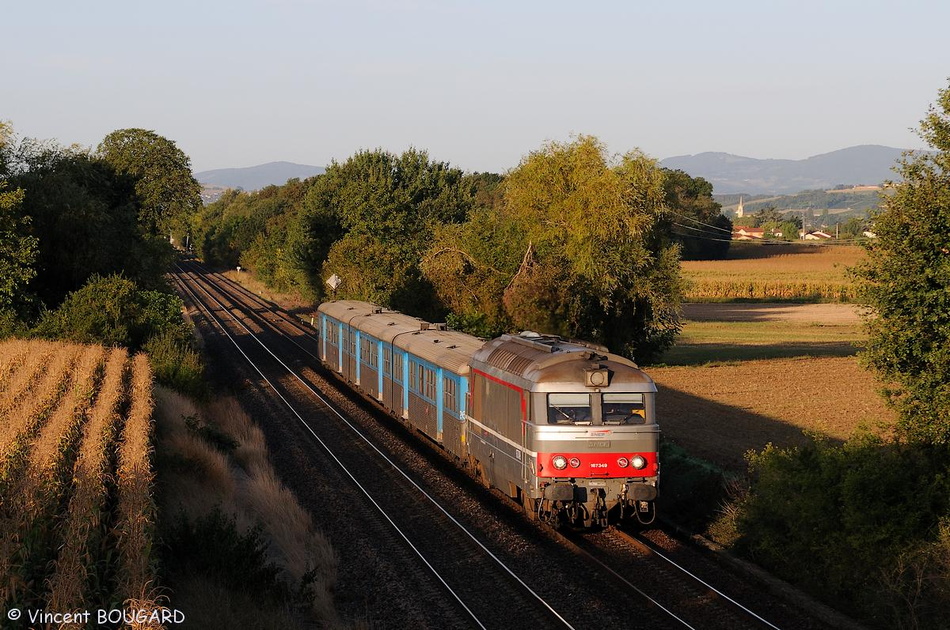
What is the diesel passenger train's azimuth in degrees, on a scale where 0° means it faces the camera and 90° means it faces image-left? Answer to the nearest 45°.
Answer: approximately 0°

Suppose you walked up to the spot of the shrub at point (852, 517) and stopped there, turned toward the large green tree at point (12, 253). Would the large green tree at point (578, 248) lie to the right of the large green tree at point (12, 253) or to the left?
right

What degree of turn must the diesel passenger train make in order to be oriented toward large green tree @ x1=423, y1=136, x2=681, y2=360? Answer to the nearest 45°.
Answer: approximately 180°

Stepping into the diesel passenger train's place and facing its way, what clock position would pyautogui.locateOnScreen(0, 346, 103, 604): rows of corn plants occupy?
The rows of corn plants is roughly at 2 o'clock from the diesel passenger train.

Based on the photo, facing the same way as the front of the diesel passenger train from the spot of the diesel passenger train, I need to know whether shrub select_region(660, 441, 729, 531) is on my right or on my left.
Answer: on my left

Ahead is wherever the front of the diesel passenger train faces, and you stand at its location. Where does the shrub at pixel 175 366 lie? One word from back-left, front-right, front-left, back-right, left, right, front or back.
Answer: back-right

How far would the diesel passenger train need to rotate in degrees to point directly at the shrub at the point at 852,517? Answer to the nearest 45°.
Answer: approximately 45° to its left

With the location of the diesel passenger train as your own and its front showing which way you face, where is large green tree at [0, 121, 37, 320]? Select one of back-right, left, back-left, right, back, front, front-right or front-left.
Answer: back-right

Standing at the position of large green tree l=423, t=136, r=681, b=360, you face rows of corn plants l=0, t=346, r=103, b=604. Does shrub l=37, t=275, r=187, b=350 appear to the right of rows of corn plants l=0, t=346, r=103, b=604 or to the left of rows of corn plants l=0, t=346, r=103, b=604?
right

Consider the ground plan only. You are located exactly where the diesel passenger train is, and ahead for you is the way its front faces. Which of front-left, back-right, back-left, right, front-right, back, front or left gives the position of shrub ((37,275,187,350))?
back-right

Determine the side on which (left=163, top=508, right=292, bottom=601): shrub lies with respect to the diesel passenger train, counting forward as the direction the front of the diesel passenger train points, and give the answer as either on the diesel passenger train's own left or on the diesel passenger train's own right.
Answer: on the diesel passenger train's own right
